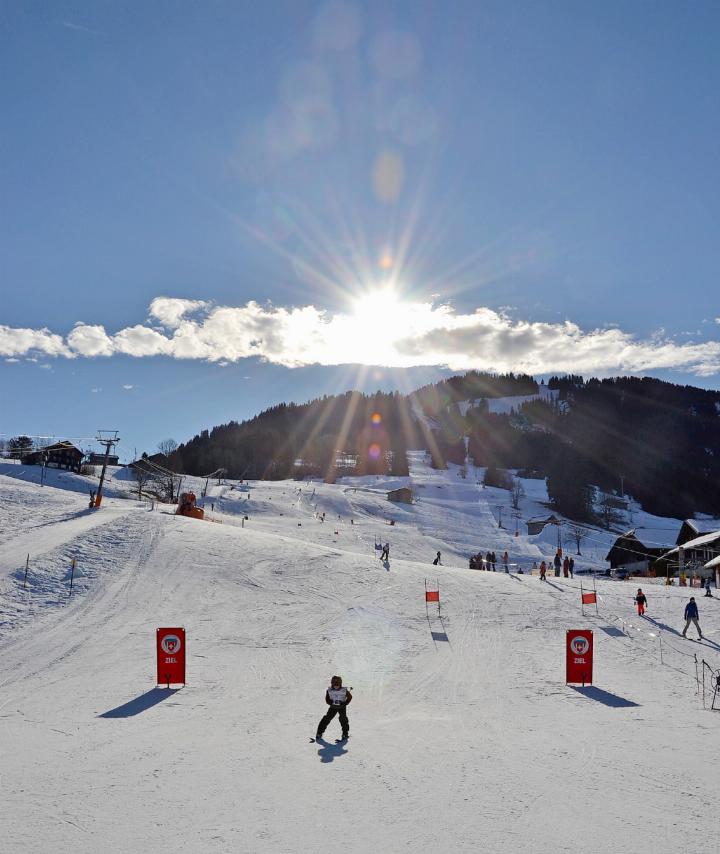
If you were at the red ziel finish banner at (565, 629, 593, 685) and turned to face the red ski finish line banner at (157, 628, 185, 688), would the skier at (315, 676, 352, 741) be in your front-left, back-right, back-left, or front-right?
front-left

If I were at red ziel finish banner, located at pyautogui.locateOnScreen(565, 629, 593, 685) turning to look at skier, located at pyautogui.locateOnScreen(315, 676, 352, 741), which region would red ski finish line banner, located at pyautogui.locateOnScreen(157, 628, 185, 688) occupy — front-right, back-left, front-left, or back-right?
front-right

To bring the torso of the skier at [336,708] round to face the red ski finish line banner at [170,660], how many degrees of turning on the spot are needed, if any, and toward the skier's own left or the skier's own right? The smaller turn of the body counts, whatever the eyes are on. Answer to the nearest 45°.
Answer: approximately 135° to the skier's own right

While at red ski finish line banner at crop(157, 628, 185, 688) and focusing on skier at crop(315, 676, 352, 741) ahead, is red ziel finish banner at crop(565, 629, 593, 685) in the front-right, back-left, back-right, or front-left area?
front-left

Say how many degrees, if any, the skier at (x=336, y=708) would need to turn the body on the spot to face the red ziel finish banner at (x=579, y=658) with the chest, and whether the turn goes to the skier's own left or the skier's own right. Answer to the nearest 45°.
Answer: approximately 135° to the skier's own left

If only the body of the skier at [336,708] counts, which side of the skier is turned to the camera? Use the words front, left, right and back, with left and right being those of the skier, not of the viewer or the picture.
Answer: front
